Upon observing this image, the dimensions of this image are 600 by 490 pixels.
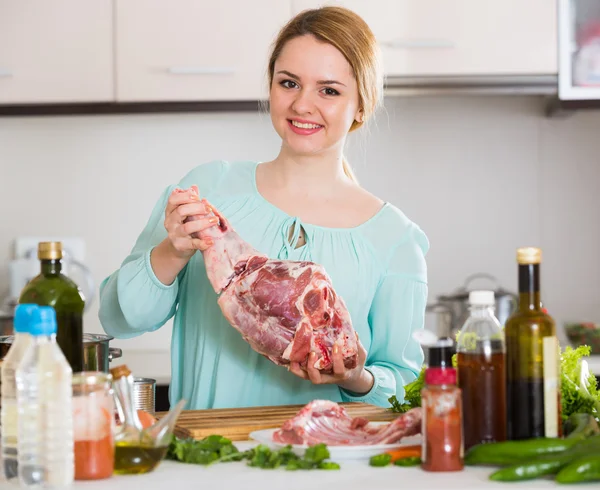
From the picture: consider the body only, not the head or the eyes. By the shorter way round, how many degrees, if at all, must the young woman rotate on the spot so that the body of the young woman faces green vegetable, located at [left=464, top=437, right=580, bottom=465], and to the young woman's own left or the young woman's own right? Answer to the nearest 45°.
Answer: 0° — they already face it

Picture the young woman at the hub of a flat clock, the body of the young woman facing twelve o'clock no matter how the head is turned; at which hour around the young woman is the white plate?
The white plate is roughly at 12 o'clock from the young woman.

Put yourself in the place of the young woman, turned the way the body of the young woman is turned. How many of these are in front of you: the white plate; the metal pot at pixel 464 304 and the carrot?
2

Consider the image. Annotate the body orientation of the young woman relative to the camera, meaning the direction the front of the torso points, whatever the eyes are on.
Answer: toward the camera

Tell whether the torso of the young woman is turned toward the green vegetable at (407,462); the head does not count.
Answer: yes

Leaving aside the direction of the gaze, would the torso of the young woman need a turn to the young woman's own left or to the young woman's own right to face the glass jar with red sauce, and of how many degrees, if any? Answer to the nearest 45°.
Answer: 0° — they already face it

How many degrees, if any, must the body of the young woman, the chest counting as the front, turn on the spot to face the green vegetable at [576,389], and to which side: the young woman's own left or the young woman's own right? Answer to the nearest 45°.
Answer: approximately 45° to the young woman's own left

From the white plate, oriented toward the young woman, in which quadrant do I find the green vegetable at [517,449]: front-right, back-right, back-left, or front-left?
back-right

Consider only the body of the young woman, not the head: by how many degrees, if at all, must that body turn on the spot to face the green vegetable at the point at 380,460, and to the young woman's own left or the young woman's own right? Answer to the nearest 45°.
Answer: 0° — they already face it

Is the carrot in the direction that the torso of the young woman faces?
yes
